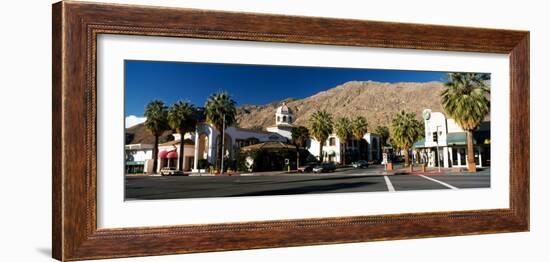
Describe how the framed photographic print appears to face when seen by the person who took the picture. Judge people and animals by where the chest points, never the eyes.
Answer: facing the viewer and to the right of the viewer
